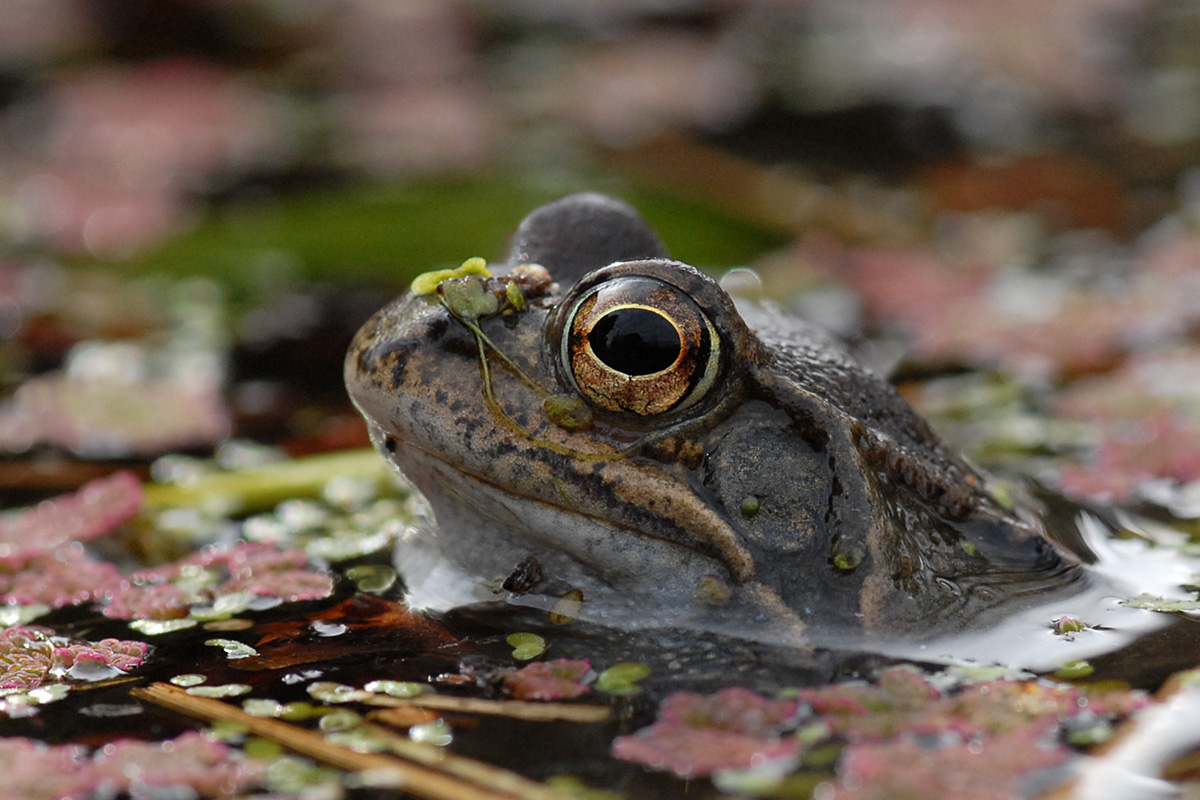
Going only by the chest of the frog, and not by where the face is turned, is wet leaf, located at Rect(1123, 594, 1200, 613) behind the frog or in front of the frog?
behind

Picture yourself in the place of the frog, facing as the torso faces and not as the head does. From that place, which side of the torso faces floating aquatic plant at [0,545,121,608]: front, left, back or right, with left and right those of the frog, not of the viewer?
front

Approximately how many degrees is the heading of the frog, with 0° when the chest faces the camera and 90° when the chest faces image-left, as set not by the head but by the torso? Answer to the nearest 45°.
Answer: approximately 90°

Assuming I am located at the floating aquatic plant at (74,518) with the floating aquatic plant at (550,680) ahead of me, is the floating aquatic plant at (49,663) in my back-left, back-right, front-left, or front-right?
front-right

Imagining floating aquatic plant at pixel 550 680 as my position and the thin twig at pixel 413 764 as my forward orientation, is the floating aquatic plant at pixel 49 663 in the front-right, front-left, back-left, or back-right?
front-right

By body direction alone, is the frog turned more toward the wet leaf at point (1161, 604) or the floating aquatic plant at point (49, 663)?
the floating aquatic plant

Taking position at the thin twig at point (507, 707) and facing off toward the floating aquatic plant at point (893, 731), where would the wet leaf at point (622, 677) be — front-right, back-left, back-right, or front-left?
front-left
